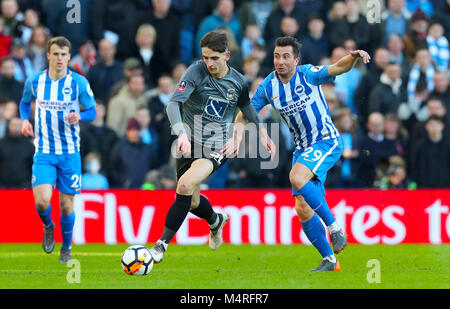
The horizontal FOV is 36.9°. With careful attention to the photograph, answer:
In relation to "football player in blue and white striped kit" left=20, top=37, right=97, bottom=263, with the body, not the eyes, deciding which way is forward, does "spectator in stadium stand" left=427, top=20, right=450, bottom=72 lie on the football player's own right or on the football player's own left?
on the football player's own left

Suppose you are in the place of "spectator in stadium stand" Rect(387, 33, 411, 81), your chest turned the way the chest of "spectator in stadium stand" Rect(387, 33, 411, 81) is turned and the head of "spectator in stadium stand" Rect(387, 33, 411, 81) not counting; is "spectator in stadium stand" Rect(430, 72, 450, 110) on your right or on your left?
on your left

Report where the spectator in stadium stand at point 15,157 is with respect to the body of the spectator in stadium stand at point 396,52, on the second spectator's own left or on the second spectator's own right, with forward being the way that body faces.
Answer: on the second spectator's own right

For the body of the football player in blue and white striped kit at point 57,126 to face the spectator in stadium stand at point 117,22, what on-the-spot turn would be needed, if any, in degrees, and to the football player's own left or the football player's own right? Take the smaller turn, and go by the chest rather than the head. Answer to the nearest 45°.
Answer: approximately 180°
